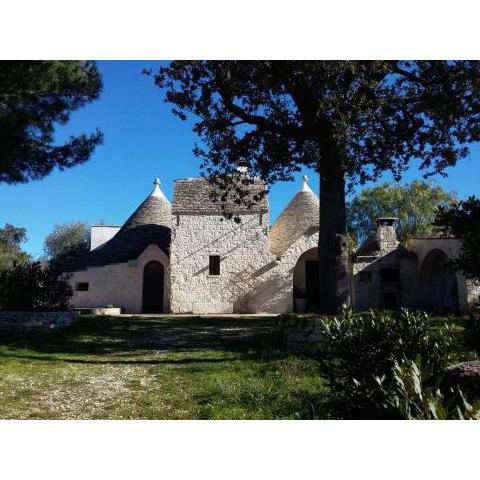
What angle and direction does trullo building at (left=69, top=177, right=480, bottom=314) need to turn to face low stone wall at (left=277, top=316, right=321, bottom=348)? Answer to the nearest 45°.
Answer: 0° — it already faces it

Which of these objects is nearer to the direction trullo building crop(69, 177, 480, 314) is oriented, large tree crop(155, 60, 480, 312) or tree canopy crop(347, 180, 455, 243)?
the large tree

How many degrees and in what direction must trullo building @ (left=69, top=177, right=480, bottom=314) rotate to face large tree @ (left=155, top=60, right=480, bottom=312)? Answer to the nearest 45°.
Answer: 0° — it already faces it

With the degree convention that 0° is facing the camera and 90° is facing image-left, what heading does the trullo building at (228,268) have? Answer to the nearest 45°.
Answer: approximately 0°

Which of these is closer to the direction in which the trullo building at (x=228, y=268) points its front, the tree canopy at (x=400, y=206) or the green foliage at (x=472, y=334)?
the green foliage

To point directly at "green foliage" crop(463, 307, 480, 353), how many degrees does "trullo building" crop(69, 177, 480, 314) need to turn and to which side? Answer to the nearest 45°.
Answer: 0° — it already faces it

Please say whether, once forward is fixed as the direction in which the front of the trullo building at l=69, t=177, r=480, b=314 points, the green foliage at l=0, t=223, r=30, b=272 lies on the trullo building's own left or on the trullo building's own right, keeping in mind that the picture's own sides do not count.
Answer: on the trullo building's own right

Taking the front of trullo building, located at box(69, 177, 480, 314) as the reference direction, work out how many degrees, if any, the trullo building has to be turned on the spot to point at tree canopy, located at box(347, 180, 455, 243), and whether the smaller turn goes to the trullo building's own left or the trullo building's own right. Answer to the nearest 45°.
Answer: approximately 135° to the trullo building's own left

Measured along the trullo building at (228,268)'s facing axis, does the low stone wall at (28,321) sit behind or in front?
in front
